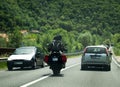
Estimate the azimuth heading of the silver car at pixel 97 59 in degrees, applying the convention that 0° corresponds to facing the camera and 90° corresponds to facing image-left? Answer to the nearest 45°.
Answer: approximately 180°

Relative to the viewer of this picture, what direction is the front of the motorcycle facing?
facing away from the viewer
